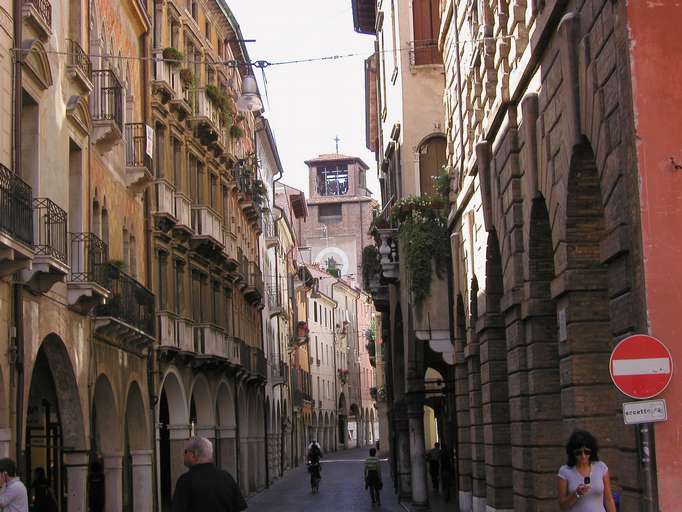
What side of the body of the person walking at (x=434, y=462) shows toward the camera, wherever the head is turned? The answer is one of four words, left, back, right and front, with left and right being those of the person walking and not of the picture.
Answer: back

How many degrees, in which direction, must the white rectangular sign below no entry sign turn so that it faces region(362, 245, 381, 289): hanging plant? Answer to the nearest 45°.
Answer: approximately 180°

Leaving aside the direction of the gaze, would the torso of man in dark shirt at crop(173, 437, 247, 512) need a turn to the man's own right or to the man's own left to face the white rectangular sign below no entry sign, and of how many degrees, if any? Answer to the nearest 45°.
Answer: approximately 135° to the man's own right
